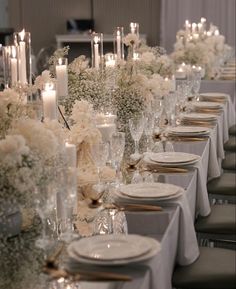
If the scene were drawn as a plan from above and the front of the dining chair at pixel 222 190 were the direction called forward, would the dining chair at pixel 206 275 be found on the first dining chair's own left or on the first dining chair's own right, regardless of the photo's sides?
on the first dining chair's own left

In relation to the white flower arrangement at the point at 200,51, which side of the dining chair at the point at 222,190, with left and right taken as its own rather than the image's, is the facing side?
right

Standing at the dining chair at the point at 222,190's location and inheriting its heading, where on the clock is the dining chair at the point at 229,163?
the dining chair at the point at 229,163 is roughly at 3 o'clock from the dining chair at the point at 222,190.

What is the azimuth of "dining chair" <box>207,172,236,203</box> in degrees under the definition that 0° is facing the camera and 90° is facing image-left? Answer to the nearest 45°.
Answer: approximately 90°

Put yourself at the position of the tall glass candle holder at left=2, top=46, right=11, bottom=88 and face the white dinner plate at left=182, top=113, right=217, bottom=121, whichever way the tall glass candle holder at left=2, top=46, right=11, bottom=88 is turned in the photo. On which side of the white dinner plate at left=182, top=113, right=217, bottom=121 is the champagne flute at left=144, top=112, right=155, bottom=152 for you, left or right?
right
